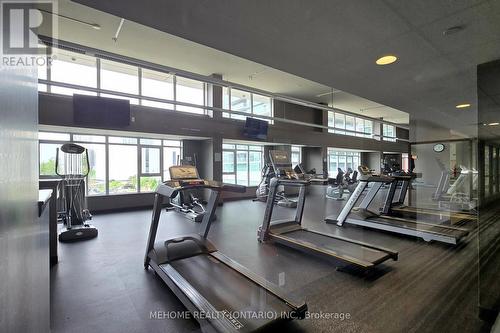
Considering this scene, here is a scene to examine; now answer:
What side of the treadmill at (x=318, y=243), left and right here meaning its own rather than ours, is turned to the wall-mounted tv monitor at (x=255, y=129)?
front

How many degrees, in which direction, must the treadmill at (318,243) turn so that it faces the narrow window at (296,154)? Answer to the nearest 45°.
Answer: approximately 45° to its right

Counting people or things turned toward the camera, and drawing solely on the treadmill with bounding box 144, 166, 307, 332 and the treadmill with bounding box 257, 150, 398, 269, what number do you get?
0

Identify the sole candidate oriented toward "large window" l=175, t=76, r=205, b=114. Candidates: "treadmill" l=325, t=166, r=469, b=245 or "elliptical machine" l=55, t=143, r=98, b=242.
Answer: the treadmill

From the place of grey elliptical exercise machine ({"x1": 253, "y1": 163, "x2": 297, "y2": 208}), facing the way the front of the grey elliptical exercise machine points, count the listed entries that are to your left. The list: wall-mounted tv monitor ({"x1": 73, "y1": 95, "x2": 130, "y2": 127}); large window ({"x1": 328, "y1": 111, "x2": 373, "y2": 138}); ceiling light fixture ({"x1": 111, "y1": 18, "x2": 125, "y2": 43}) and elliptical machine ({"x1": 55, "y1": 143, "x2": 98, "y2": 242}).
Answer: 3

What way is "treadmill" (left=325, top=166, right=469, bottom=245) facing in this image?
to the viewer's left

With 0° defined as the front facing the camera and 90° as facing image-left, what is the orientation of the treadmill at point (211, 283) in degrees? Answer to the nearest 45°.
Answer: approximately 135°

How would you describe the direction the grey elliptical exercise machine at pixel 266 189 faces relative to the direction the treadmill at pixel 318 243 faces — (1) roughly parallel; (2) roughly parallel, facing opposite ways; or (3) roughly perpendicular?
roughly parallel

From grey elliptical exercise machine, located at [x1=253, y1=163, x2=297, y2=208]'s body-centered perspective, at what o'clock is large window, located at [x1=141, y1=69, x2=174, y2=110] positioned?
The large window is roughly at 10 o'clock from the grey elliptical exercise machine.

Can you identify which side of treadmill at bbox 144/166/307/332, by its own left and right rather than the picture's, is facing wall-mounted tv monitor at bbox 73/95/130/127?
front

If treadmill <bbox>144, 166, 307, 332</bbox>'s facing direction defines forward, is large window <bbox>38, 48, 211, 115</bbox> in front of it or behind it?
in front

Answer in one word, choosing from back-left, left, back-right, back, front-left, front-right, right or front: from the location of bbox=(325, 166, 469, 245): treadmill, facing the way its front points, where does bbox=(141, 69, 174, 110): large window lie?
front

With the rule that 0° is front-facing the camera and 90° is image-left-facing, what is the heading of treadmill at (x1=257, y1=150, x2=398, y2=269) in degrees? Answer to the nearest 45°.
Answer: approximately 135°
